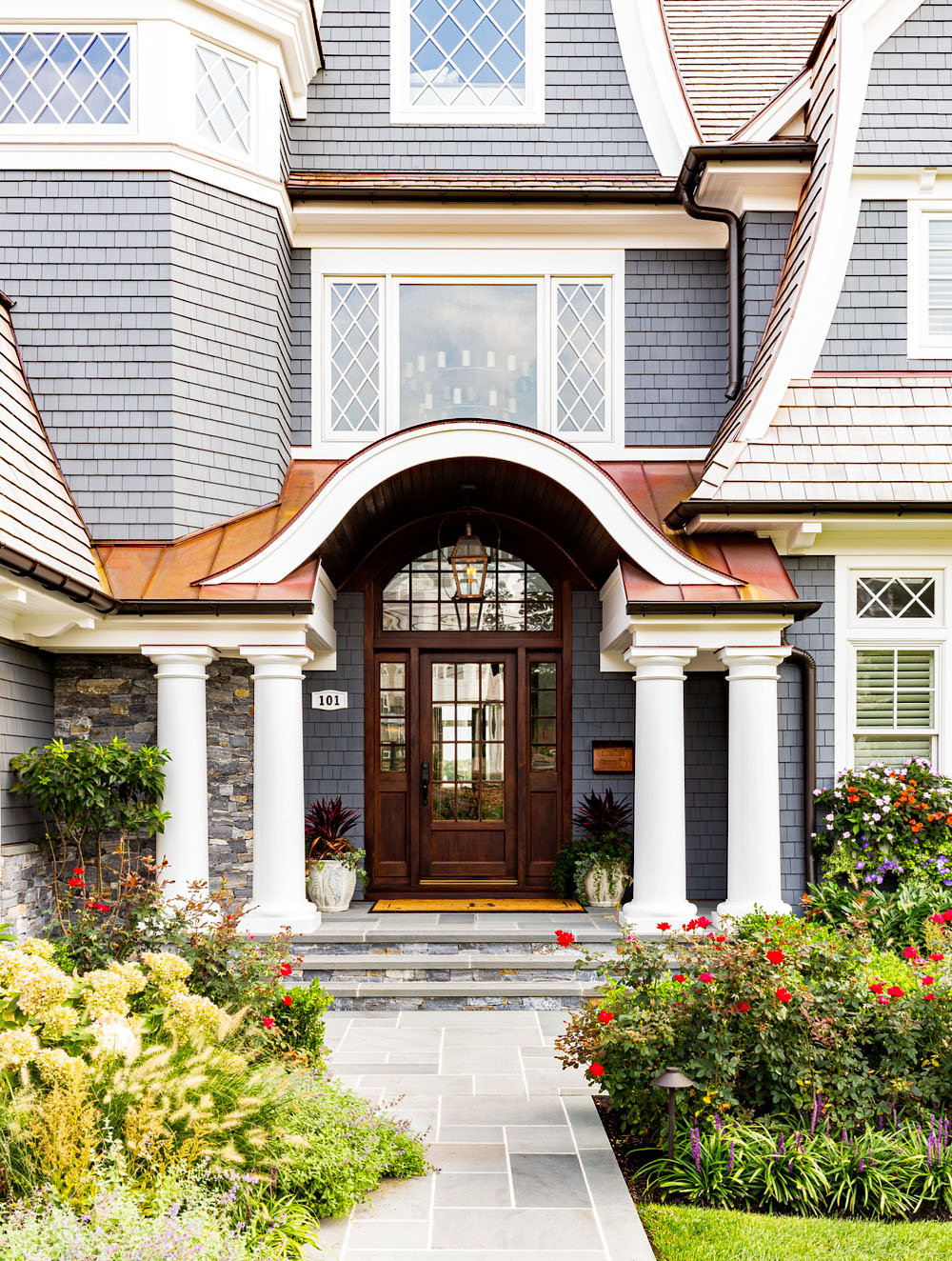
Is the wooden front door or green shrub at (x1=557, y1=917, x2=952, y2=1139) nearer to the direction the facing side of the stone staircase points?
the green shrub

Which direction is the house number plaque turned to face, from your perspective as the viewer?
facing the viewer

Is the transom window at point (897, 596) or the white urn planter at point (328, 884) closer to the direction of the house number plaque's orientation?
the white urn planter

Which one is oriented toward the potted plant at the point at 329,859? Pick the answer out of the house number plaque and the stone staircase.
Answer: the house number plaque

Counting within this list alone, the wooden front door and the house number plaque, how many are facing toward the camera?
2

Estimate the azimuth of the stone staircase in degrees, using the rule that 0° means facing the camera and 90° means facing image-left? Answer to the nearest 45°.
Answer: approximately 0°

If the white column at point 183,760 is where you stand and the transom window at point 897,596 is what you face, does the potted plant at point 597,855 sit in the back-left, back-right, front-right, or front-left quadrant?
front-left

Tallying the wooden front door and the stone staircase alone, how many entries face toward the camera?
2

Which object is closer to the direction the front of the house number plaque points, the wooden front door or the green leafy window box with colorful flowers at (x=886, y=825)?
the green leafy window box with colorful flowers

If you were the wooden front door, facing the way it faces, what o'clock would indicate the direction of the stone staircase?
The stone staircase is roughly at 12 o'clock from the wooden front door.

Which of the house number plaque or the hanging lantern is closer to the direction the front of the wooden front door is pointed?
the hanging lantern
